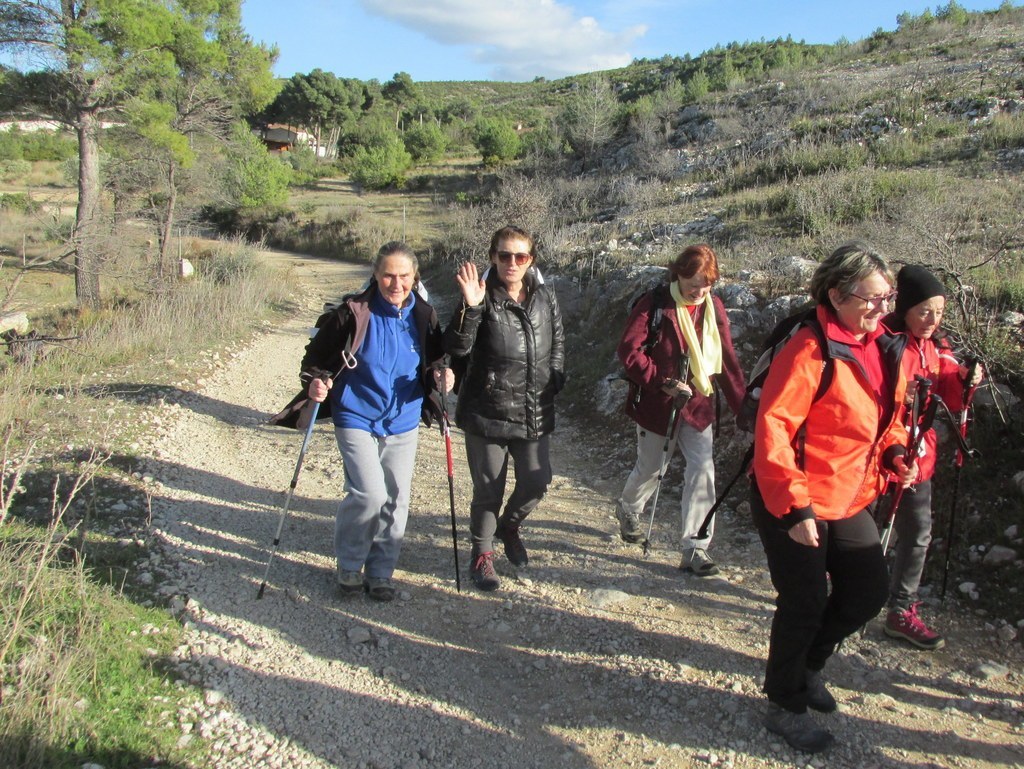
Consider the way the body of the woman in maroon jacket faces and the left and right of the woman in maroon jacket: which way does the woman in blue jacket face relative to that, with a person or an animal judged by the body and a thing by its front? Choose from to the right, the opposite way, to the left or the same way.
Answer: the same way

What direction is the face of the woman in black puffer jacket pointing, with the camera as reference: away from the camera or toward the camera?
toward the camera

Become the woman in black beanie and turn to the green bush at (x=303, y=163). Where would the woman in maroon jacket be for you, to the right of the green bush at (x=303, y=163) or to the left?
left

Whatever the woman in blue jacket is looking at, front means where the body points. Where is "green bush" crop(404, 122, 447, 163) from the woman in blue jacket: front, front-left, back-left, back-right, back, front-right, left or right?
back

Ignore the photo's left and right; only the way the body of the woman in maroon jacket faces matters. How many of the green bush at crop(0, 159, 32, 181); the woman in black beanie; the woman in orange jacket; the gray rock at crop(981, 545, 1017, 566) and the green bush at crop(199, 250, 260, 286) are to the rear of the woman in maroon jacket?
2

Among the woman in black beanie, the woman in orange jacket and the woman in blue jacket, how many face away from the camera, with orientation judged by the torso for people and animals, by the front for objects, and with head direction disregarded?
0

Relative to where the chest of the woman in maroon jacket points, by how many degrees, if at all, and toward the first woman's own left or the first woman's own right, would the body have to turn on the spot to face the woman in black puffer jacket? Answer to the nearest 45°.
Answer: approximately 90° to the first woman's own right

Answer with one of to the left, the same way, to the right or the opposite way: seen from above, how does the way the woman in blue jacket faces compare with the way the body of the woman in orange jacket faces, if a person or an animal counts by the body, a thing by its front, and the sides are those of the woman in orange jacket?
the same way

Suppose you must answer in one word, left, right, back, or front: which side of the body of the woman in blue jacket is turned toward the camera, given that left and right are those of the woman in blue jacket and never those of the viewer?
front

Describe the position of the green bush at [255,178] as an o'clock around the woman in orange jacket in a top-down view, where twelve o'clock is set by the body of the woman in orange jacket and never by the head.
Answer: The green bush is roughly at 6 o'clock from the woman in orange jacket.

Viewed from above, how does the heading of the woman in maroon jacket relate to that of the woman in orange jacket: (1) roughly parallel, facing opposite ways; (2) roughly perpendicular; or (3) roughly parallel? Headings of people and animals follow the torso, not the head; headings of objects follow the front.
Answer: roughly parallel

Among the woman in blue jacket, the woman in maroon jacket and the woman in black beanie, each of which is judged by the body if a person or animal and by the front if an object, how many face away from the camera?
0

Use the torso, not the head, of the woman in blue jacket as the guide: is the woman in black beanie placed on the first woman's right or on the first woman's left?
on the first woman's left

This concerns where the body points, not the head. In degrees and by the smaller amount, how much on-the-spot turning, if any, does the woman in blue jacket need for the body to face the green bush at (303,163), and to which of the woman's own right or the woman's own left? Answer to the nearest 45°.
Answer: approximately 180°

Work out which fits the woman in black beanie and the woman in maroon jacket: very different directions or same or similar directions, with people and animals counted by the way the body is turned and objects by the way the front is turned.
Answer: same or similar directions

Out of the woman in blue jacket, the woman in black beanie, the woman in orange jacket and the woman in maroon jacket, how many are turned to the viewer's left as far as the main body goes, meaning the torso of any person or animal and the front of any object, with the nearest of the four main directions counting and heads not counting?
0

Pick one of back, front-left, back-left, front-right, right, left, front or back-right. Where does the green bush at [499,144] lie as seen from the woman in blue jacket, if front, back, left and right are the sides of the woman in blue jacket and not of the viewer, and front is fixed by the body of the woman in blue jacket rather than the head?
back

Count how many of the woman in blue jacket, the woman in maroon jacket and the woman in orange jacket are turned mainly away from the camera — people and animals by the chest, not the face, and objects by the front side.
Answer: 0
